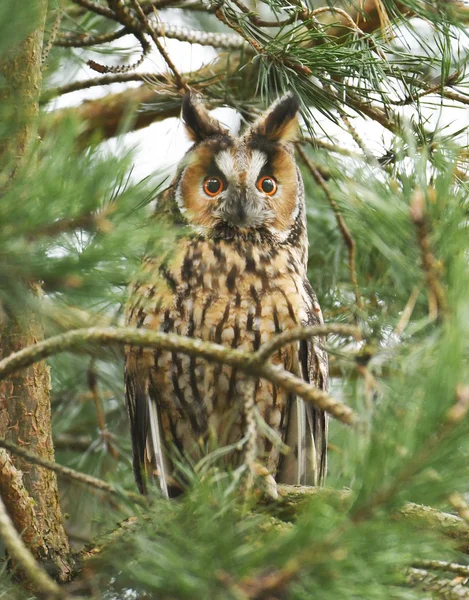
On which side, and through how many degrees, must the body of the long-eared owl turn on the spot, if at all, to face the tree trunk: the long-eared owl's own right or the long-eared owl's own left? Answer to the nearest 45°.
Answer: approximately 45° to the long-eared owl's own right

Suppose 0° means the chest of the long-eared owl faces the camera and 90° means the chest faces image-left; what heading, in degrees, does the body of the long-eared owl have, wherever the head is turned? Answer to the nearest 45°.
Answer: approximately 0°
